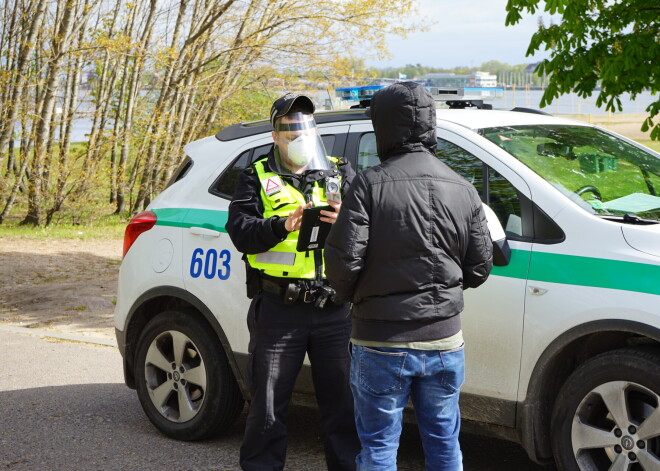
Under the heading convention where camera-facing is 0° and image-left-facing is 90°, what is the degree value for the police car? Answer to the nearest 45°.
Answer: approximately 315°

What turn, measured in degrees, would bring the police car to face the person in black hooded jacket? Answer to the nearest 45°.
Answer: approximately 90° to its right

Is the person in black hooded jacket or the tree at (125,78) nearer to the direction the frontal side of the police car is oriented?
the person in black hooded jacket

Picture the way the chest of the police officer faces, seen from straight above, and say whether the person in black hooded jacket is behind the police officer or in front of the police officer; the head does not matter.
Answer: in front

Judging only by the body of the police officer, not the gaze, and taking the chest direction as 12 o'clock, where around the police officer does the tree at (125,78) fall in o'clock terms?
The tree is roughly at 7 o'clock from the police officer.

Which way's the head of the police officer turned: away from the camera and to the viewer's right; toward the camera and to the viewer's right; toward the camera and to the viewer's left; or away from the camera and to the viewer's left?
toward the camera and to the viewer's right

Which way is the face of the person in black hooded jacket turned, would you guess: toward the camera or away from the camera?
away from the camera

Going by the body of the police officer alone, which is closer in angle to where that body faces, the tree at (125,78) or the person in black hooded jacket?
the person in black hooded jacket
